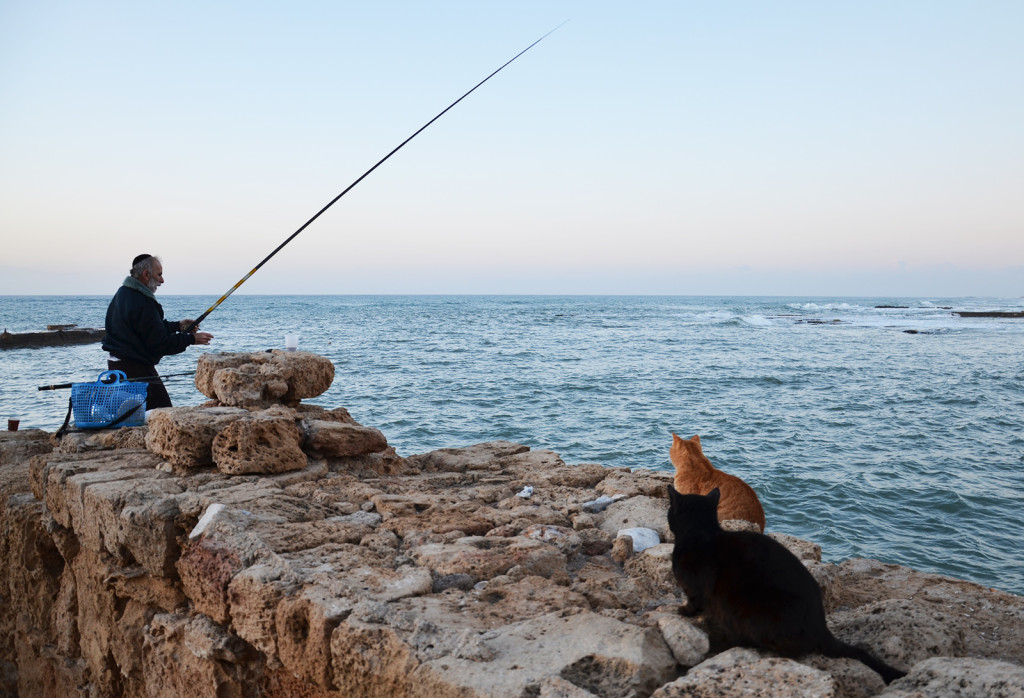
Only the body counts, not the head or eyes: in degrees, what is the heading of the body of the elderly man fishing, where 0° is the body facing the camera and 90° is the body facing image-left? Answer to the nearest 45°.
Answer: approximately 270°

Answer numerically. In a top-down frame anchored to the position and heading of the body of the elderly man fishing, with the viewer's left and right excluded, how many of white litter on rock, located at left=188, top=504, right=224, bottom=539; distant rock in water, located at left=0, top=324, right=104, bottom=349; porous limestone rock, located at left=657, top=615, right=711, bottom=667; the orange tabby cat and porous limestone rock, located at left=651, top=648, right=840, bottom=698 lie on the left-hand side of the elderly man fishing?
1

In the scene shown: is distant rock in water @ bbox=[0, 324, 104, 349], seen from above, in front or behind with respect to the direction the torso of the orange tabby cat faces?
in front

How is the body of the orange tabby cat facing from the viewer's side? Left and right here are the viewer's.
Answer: facing away from the viewer and to the left of the viewer

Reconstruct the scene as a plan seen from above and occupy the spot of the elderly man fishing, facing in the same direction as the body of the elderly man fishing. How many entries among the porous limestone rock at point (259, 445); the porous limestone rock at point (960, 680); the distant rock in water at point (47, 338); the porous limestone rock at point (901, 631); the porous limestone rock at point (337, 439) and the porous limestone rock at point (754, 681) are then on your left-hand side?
1

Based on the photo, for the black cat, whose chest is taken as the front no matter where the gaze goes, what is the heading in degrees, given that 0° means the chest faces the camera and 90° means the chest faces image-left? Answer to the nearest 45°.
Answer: approximately 135°

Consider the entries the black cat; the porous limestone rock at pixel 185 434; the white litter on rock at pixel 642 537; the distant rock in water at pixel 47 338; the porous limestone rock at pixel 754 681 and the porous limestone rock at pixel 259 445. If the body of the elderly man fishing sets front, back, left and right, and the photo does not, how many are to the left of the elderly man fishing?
1

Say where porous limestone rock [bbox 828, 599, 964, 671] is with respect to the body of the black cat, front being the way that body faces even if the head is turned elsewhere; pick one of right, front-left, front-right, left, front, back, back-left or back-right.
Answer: right

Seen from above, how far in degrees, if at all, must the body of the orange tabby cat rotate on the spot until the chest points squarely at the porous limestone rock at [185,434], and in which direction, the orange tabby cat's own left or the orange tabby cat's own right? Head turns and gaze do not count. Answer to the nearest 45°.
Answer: approximately 45° to the orange tabby cat's own left

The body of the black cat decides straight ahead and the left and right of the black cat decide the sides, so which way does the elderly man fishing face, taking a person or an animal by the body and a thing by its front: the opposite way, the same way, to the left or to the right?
to the right

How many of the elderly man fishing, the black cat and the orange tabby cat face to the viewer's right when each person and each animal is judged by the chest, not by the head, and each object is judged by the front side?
1

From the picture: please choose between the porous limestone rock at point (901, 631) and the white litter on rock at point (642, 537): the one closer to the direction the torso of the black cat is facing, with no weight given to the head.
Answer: the white litter on rock

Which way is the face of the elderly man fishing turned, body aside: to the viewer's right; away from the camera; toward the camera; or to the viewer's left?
to the viewer's right

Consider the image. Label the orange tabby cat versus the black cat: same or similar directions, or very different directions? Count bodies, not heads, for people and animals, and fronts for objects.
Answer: same or similar directions
